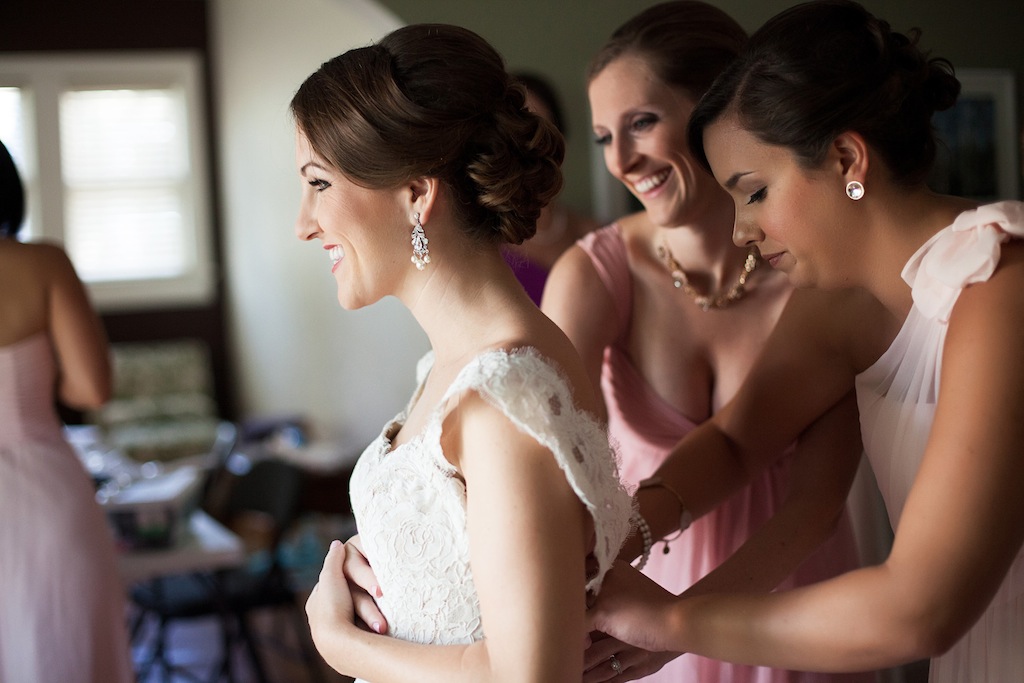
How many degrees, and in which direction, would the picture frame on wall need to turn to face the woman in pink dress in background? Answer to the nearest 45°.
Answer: approximately 90° to its right

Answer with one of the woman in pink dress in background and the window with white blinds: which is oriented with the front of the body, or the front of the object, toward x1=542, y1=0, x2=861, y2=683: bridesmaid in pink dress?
the window with white blinds

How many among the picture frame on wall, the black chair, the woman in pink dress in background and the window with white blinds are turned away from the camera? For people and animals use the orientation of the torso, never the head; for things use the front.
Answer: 1

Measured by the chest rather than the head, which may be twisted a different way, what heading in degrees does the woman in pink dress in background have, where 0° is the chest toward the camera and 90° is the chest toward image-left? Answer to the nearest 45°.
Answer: approximately 180°

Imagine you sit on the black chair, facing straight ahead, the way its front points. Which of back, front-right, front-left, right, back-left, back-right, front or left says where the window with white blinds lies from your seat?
back-right

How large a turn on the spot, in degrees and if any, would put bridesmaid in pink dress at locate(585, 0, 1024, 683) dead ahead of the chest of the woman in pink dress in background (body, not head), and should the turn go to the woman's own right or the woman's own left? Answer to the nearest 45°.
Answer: approximately 135° to the woman's own right

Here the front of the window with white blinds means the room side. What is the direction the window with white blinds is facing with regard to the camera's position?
facing the viewer

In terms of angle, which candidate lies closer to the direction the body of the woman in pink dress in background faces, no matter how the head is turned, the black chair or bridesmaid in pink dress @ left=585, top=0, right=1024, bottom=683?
the black chair

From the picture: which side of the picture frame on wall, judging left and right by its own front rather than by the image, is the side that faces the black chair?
right

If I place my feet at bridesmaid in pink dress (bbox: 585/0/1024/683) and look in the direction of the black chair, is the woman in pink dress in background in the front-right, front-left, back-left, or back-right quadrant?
front-left

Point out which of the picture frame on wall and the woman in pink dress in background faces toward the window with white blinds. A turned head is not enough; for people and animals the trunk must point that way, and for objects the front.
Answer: the woman in pink dress in background

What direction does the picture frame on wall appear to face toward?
toward the camera

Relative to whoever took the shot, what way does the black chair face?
facing the viewer and to the left of the viewer

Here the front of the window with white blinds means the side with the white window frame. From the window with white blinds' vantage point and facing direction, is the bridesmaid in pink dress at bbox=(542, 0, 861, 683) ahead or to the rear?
ahead

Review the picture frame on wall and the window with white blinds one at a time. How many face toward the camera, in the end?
2
